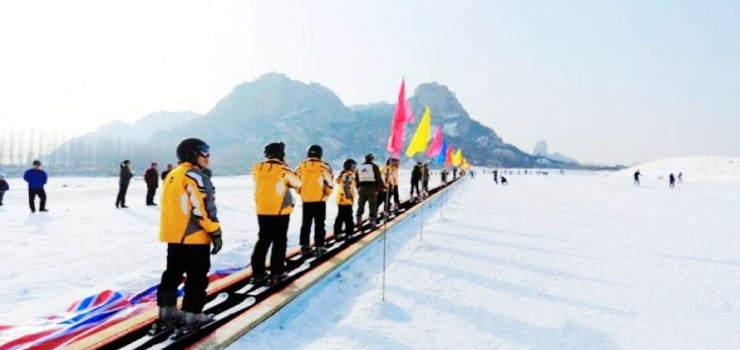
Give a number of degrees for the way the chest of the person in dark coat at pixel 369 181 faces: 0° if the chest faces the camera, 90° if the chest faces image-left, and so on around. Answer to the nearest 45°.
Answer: approximately 225°

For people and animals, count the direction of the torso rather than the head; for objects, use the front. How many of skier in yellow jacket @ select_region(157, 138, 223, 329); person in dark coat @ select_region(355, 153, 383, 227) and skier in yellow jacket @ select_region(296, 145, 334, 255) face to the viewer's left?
0

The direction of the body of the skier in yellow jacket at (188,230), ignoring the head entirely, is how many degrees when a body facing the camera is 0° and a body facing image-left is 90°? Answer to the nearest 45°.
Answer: approximately 225°

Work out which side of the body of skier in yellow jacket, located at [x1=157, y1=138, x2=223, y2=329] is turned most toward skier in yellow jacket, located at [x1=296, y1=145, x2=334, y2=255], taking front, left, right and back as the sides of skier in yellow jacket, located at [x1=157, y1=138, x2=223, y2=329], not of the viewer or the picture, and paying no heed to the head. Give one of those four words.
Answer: front

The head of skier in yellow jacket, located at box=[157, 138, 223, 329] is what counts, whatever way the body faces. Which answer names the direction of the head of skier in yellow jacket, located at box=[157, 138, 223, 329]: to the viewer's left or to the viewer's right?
to the viewer's right

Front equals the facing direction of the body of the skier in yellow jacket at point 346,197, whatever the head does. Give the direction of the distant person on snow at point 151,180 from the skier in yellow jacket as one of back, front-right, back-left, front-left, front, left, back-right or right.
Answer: left

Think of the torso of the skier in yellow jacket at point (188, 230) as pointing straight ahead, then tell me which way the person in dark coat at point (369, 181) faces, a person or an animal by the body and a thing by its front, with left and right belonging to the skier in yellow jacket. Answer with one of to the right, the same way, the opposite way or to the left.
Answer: the same way

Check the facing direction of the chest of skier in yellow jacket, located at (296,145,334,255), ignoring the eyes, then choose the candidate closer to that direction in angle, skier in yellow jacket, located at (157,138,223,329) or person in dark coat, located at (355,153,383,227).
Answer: the person in dark coat

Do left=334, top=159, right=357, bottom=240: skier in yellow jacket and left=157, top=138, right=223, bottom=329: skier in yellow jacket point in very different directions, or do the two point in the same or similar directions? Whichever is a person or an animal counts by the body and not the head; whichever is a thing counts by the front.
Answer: same or similar directions

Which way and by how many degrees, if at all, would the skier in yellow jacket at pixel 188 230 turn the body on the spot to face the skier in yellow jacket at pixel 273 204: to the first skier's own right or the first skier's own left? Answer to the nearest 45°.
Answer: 0° — they already face them

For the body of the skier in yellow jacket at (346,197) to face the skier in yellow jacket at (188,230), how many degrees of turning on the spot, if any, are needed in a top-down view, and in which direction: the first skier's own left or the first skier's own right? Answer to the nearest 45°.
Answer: approximately 135° to the first skier's own right

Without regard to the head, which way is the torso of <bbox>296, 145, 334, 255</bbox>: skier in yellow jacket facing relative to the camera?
away from the camera

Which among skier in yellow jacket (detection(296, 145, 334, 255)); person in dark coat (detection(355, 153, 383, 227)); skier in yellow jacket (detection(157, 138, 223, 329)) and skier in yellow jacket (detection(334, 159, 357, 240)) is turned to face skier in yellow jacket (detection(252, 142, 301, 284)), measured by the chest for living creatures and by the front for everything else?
skier in yellow jacket (detection(157, 138, 223, 329))

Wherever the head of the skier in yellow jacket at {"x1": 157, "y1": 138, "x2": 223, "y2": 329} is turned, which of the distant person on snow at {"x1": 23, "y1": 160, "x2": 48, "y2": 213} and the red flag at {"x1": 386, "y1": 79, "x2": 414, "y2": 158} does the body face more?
the red flag

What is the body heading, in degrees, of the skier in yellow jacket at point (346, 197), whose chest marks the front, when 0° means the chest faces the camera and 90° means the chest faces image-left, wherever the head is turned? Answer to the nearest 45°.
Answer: approximately 225°

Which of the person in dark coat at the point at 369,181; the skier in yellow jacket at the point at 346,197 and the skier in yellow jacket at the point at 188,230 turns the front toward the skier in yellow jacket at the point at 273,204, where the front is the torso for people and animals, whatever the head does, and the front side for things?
the skier in yellow jacket at the point at 188,230

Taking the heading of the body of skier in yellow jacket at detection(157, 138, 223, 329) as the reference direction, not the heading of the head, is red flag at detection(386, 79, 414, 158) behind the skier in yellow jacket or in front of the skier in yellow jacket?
in front

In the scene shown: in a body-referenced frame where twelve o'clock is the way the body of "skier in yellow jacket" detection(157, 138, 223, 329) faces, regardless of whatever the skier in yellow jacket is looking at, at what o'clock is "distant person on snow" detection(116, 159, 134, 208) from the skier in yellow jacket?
The distant person on snow is roughly at 10 o'clock from the skier in yellow jacket.

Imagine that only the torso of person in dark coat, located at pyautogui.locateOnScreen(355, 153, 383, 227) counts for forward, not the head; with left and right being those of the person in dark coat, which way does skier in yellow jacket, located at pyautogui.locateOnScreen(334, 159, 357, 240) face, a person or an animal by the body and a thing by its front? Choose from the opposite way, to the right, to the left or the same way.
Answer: the same way
